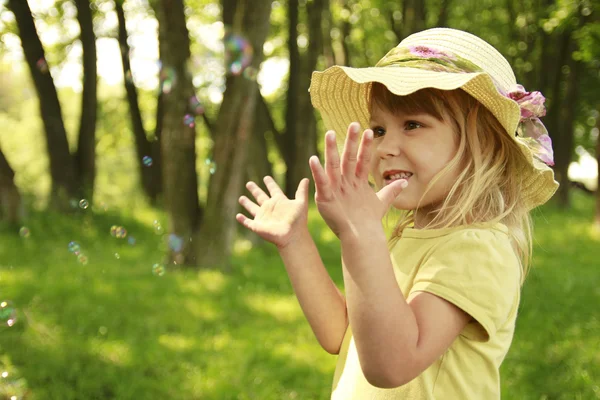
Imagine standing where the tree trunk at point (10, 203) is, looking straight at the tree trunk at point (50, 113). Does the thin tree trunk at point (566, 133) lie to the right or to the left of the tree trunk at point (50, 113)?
right

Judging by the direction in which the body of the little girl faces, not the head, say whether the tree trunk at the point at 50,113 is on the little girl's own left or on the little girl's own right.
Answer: on the little girl's own right

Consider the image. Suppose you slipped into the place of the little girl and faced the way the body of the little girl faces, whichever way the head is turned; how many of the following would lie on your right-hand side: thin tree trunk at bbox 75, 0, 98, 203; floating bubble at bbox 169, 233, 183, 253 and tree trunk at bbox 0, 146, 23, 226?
3

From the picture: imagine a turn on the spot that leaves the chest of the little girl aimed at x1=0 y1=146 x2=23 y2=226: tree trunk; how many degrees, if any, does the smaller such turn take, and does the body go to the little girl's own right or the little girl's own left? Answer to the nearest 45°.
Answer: approximately 90° to the little girl's own right

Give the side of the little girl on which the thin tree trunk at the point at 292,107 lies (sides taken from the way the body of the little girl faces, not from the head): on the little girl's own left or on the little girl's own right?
on the little girl's own right

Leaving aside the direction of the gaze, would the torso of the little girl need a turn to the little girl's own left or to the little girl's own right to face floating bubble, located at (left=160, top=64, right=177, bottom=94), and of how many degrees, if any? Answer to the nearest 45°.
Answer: approximately 90° to the little girl's own right

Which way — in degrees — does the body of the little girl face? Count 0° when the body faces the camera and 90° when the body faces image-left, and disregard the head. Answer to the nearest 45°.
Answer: approximately 45°

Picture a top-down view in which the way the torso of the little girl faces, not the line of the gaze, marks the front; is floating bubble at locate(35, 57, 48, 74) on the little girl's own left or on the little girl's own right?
on the little girl's own right

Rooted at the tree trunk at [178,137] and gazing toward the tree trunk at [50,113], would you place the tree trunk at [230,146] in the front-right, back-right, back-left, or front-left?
back-right
